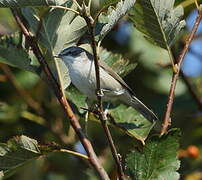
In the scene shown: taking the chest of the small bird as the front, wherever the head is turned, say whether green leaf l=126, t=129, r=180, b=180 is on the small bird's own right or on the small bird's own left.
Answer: on the small bird's own left

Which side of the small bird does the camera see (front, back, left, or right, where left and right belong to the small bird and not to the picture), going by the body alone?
left

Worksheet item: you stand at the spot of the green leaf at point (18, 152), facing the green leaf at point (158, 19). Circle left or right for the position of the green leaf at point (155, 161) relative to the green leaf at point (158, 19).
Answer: right

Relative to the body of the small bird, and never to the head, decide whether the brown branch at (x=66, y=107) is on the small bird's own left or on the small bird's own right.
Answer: on the small bird's own left

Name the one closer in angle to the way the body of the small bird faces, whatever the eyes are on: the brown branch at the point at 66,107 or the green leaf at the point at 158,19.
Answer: the brown branch
